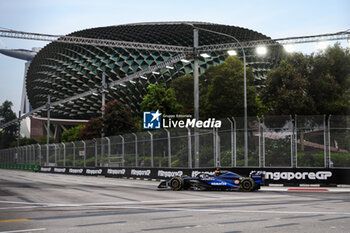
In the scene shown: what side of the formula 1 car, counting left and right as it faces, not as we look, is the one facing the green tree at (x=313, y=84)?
right

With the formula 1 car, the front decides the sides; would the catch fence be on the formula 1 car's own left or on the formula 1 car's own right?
on the formula 1 car's own right

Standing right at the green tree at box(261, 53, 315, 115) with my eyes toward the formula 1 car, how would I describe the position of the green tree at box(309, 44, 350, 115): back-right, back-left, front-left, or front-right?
back-left

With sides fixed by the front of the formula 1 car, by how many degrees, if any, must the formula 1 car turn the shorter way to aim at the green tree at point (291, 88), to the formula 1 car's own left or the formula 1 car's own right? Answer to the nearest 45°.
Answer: approximately 90° to the formula 1 car's own right

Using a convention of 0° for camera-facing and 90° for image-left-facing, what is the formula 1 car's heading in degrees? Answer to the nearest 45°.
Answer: approximately 90°

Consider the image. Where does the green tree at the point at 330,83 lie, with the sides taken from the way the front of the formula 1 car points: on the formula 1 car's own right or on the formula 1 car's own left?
on the formula 1 car's own right
